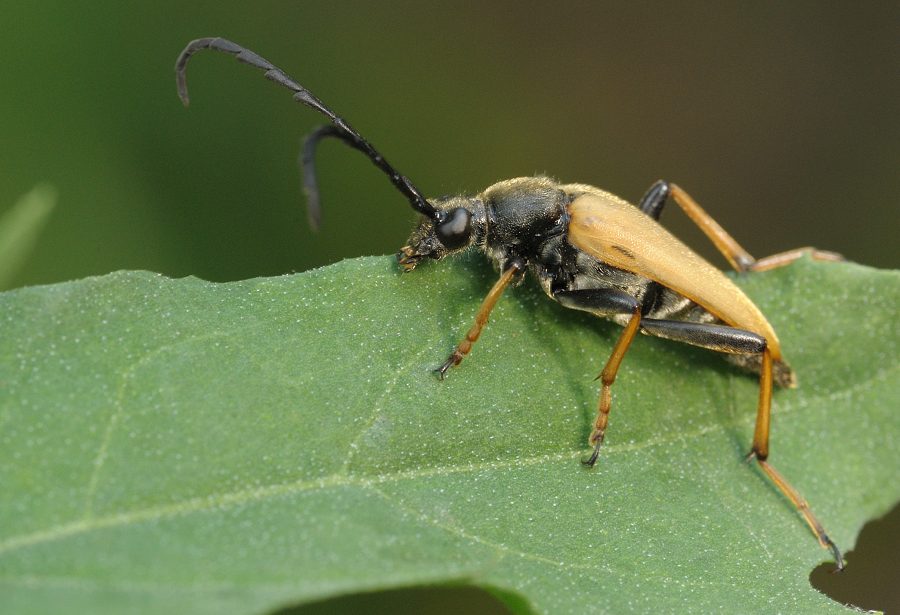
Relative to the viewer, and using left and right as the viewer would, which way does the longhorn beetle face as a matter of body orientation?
facing to the left of the viewer
